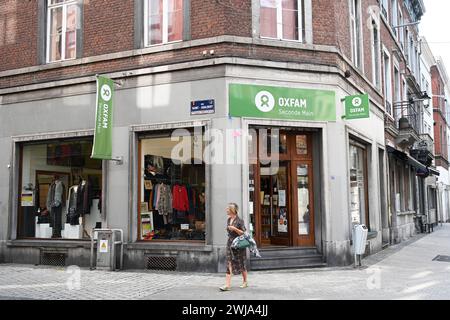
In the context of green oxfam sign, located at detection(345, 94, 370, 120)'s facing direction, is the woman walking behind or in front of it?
in front

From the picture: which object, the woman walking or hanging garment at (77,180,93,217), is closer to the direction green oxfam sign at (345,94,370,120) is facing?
the woman walking

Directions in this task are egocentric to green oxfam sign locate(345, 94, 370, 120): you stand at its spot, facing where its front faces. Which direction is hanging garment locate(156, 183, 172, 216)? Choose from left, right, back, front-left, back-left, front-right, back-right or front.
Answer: right

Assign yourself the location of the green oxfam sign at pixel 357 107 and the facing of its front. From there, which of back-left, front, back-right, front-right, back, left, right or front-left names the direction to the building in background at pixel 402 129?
back

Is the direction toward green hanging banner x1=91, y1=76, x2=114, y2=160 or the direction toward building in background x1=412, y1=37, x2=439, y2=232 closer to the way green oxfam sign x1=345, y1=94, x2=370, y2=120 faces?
the green hanging banner

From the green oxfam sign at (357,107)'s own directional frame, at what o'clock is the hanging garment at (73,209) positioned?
The hanging garment is roughly at 3 o'clock from the green oxfam sign.

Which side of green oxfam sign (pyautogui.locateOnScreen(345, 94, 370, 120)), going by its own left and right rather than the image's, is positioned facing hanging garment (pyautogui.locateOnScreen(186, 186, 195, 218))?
right

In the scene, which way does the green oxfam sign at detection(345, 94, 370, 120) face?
toward the camera

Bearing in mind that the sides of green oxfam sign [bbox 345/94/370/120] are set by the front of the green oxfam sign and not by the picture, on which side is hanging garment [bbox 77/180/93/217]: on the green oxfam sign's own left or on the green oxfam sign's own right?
on the green oxfam sign's own right

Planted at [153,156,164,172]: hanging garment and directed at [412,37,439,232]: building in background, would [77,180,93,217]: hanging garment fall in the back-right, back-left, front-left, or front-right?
back-left
